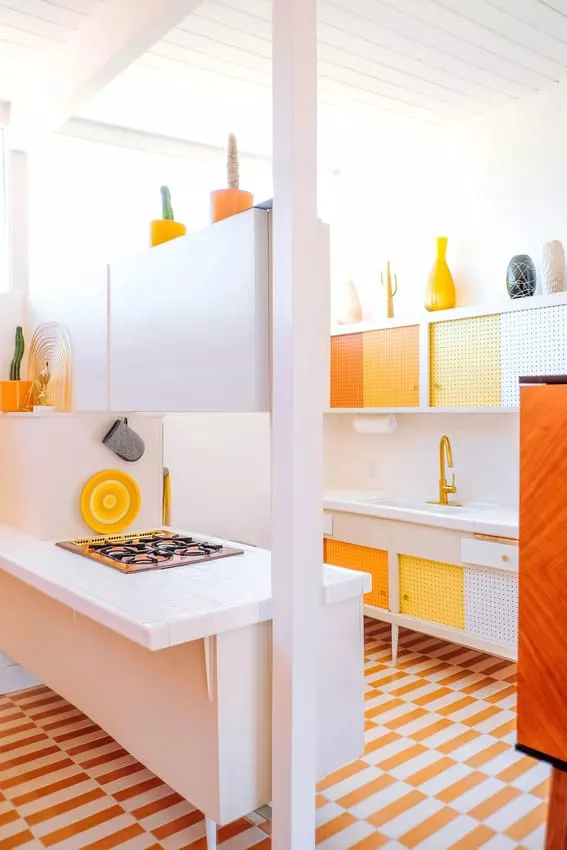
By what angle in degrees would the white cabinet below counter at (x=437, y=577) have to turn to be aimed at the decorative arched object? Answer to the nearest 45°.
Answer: approximately 45° to its right

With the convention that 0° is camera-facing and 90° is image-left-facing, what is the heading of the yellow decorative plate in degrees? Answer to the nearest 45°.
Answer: approximately 0°

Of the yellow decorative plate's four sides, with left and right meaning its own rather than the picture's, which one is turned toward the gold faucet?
left

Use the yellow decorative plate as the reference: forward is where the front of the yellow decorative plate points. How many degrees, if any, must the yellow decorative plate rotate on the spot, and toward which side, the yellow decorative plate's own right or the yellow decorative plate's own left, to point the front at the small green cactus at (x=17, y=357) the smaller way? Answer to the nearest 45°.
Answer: approximately 135° to the yellow decorative plate's own right

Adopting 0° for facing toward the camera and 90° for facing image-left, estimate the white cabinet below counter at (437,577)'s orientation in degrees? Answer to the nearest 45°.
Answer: approximately 45°
